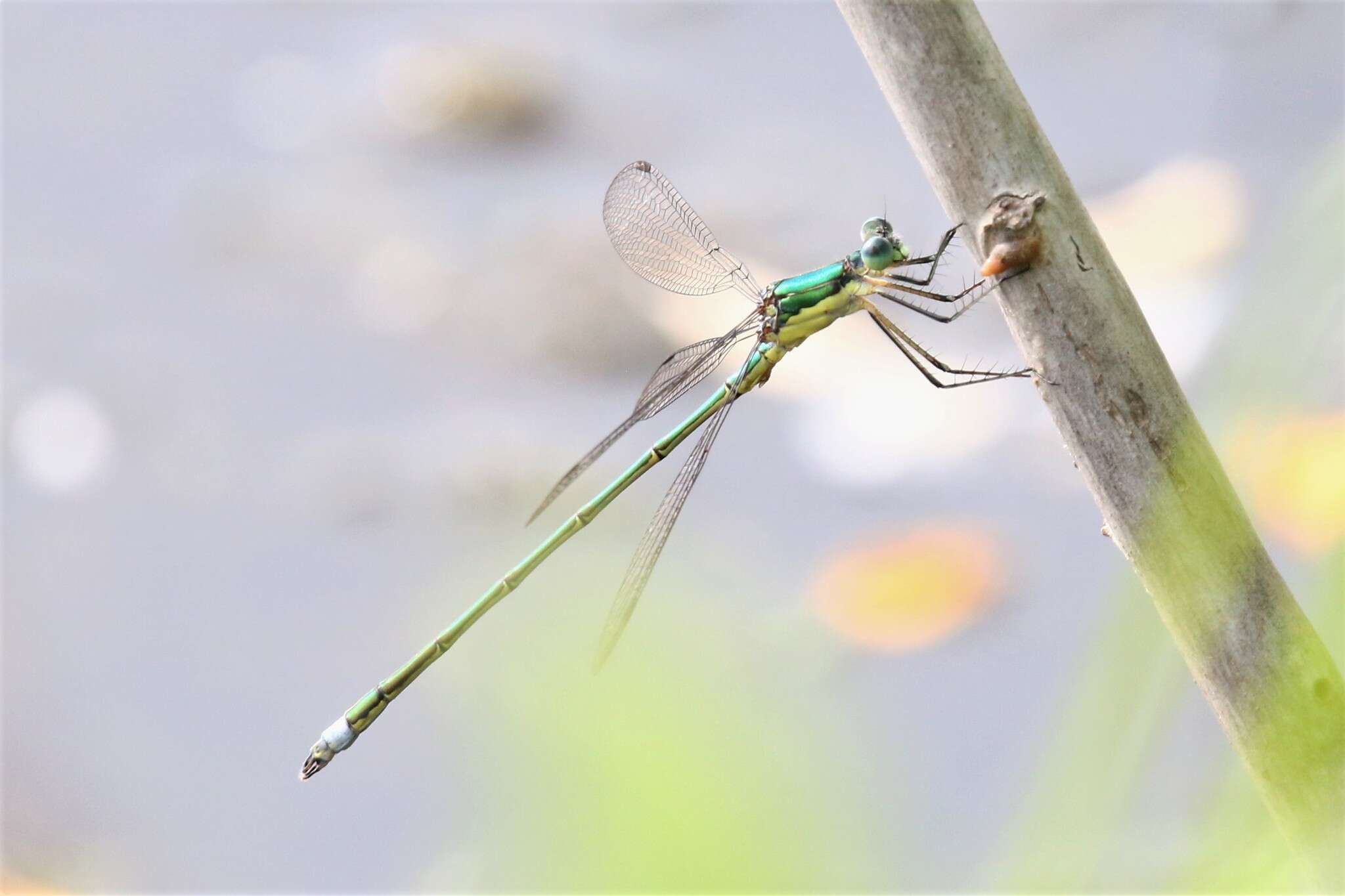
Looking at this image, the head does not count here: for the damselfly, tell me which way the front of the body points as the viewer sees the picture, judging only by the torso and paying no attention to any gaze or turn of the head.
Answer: to the viewer's right
